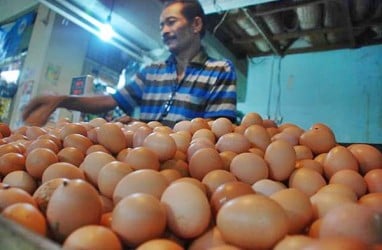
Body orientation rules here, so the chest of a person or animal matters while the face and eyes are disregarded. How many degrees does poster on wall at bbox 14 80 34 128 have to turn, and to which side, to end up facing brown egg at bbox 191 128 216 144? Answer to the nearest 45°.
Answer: approximately 45° to its left

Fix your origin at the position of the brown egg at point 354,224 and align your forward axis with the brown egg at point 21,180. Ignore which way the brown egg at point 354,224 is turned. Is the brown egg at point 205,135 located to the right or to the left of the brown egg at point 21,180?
right

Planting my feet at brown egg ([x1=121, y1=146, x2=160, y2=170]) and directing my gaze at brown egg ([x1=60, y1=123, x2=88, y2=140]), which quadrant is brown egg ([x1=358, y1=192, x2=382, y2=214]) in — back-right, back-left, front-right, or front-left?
back-right

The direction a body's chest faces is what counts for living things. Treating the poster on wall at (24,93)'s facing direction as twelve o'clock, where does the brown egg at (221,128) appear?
The brown egg is roughly at 10 o'clock from the poster on wall.

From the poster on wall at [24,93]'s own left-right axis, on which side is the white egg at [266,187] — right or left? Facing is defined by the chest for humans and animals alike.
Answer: on its left

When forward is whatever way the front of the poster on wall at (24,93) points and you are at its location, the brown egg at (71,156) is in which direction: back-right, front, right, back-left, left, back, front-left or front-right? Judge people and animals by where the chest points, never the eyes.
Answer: front-left

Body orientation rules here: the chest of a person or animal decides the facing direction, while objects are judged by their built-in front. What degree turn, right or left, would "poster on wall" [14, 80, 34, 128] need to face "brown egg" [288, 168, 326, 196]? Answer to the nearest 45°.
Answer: approximately 45° to its left

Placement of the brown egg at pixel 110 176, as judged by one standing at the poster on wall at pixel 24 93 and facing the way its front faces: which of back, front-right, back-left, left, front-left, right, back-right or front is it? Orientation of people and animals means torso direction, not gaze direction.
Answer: front-left

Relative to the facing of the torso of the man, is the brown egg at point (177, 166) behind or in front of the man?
in front

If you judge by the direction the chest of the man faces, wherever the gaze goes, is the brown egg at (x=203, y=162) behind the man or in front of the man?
in front
